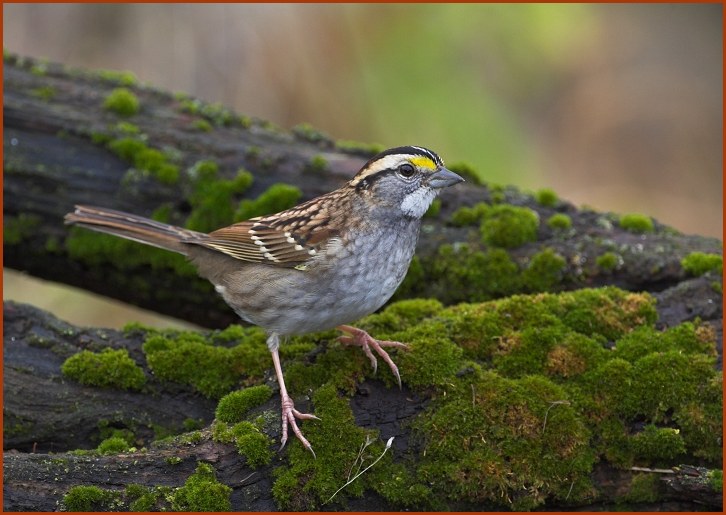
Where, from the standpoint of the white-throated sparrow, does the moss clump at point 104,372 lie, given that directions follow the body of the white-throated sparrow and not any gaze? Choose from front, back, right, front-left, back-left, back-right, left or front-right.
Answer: back

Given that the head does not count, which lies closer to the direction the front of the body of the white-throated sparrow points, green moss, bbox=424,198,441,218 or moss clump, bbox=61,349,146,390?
the green moss

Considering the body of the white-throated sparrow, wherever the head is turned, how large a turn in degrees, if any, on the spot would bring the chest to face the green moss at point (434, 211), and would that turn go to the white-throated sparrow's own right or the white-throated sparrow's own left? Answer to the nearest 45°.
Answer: approximately 45° to the white-throated sparrow's own left

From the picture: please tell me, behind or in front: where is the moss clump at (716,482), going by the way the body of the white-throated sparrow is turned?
in front

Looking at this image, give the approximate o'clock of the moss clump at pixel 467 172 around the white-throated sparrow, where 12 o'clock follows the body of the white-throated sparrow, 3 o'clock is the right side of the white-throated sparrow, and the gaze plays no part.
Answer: The moss clump is roughly at 10 o'clock from the white-throated sparrow.

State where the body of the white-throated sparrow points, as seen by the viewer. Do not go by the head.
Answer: to the viewer's right

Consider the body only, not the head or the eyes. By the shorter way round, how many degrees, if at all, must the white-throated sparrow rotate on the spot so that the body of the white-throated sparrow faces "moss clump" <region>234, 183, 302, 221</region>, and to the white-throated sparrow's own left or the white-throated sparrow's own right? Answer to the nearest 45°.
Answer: approximately 90° to the white-throated sparrow's own left
